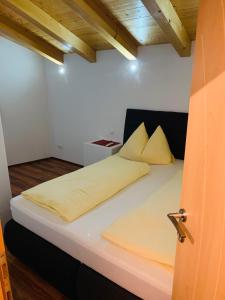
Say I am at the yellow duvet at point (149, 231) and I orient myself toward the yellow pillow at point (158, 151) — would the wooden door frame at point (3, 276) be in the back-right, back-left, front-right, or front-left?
back-left

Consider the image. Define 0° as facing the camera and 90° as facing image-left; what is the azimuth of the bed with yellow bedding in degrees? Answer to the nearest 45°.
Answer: approximately 45°
